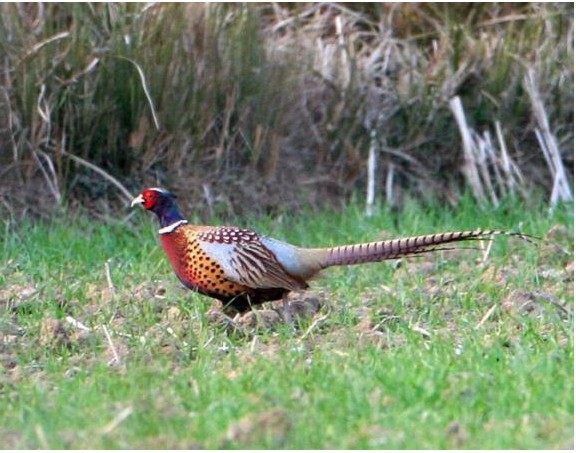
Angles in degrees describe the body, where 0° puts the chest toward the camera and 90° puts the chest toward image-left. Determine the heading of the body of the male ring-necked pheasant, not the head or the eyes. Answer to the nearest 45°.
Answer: approximately 90°
